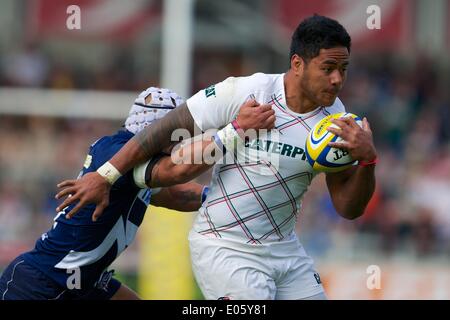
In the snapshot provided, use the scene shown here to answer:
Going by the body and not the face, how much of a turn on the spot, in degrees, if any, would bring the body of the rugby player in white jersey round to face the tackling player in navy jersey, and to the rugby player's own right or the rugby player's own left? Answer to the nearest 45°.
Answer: approximately 135° to the rugby player's own right

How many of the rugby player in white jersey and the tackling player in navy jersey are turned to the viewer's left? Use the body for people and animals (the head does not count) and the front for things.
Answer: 0

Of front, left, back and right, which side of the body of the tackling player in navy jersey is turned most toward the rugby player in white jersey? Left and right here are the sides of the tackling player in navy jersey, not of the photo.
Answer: front

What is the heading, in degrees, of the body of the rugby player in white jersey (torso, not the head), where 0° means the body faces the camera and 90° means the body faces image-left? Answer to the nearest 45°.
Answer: approximately 315°

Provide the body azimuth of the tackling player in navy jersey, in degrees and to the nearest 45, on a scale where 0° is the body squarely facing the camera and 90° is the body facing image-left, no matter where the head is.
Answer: approximately 270°
